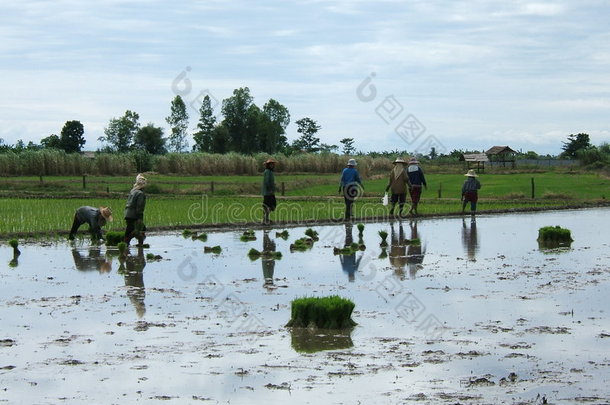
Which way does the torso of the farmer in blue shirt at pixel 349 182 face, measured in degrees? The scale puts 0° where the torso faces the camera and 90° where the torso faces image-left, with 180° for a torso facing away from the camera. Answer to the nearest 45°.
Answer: approximately 180°

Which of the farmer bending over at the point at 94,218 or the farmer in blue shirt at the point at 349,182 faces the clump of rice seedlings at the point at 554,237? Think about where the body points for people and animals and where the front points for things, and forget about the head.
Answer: the farmer bending over

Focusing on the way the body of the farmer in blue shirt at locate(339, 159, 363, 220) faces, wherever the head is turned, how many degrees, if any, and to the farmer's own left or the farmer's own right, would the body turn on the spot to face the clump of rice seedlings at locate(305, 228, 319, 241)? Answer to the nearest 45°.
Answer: approximately 180°

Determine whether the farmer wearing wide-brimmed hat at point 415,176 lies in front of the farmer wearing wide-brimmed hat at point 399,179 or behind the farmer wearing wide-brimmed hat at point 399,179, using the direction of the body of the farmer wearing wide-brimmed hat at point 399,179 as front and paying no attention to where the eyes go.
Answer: in front

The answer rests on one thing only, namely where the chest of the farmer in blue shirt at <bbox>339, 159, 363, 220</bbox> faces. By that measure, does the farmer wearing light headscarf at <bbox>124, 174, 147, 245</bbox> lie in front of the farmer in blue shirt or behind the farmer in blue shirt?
behind

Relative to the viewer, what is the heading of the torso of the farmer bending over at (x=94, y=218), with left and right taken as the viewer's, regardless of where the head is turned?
facing to the right of the viewer

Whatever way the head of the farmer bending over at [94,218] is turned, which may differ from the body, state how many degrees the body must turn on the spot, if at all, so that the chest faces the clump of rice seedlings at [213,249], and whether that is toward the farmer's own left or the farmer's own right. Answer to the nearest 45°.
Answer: approximately 45° to the farmer's own right

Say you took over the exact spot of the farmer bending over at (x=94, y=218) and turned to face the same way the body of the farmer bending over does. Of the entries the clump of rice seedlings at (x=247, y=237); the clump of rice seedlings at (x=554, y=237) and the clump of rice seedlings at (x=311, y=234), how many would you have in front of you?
3

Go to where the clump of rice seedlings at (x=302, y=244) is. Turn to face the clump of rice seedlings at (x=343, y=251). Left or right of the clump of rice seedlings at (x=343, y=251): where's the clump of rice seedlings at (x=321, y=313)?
right

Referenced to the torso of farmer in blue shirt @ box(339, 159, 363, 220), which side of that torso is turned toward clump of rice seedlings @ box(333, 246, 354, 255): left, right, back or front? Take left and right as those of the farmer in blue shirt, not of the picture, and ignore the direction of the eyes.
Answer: back

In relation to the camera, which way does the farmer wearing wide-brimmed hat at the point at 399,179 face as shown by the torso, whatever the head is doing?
away from the camera

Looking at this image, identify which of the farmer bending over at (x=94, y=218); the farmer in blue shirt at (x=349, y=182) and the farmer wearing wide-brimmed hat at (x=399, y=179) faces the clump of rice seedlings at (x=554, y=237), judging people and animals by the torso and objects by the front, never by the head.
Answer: the farmer bending over

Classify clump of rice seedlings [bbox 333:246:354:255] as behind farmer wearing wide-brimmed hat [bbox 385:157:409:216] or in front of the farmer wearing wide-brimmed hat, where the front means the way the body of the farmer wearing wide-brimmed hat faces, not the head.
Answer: behind
